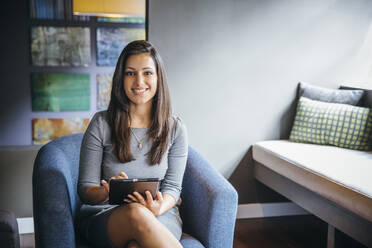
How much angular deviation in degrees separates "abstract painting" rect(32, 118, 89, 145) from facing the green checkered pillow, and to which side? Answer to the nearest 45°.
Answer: approximately 45° to its left

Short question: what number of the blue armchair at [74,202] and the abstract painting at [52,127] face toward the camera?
2

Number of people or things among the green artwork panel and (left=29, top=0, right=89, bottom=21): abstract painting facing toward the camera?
2

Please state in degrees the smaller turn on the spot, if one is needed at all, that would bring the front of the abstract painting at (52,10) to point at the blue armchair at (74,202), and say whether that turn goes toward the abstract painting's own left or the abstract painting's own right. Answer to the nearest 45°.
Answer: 0° — it already faces it

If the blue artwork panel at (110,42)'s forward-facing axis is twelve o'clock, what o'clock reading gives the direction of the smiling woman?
The smiling woman is roughly at 12 o'clock from the blue artwork panel.

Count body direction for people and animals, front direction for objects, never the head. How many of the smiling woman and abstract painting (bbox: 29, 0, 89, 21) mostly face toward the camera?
2

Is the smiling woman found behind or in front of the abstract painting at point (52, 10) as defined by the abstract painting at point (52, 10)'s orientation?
in front

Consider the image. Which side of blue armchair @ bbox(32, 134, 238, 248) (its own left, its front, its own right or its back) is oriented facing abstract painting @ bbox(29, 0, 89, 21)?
back

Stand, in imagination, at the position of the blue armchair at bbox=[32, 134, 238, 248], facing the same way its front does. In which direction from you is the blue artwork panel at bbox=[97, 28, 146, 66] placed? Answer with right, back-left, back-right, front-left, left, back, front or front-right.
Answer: back

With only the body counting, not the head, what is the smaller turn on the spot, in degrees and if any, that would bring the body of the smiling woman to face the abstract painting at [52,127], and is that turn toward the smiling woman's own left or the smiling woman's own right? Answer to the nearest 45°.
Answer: approximately 135° to the smiling woman's own right

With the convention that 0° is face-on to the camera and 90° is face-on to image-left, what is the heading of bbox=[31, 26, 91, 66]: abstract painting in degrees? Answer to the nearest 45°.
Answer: approximately 0°
